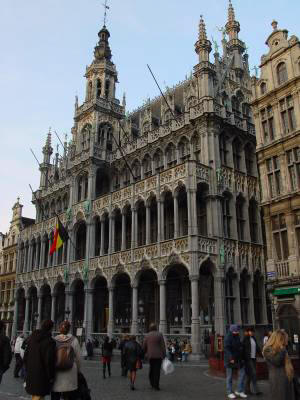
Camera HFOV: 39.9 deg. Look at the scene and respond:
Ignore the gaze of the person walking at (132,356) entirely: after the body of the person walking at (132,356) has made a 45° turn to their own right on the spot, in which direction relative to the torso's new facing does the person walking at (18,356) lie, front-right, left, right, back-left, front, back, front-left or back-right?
left

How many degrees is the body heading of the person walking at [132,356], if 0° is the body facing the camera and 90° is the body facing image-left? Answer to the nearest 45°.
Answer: approximately 180°

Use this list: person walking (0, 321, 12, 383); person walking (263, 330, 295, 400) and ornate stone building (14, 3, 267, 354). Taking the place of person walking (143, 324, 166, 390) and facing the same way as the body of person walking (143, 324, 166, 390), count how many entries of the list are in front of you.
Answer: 1

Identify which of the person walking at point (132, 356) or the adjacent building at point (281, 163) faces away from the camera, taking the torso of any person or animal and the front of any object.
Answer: the person walking

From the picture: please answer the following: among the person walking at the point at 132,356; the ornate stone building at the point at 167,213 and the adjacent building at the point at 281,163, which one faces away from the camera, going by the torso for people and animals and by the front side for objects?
the person walking

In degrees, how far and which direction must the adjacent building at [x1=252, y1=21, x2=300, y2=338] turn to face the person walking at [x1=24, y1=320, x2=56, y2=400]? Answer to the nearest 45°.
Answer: approximately 45° to its left

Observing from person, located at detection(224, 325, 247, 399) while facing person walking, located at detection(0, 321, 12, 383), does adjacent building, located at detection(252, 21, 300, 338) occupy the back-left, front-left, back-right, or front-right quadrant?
back-right

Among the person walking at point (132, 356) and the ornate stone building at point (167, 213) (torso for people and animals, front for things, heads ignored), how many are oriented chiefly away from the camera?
1

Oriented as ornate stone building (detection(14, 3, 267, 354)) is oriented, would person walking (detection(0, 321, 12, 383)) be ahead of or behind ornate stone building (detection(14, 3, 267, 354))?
ahead

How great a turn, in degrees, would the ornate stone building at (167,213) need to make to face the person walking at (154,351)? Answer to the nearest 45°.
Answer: approximately 45° to its left
